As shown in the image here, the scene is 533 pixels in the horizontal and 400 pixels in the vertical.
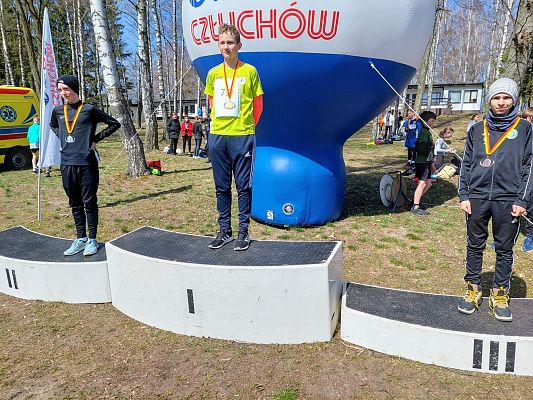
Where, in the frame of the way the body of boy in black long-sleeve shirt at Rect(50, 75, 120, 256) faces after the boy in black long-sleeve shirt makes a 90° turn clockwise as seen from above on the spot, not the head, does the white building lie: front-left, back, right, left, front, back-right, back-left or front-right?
right

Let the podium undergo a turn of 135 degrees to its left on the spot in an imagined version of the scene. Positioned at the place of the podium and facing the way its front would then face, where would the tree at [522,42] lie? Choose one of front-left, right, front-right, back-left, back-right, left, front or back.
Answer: front-left

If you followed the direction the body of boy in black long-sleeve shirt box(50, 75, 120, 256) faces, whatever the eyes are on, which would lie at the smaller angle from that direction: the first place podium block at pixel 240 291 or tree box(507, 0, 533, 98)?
the first place podium block

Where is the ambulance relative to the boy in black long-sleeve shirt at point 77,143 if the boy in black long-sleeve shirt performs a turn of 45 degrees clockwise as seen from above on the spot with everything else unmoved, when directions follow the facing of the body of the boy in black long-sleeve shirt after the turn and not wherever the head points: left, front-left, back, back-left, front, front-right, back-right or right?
right

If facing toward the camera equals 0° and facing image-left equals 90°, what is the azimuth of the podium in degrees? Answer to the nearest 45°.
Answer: approximately 0°

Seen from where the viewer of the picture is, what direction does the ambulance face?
facing to the left of the viewer

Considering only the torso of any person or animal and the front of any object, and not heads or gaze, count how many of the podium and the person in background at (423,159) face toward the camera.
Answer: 1

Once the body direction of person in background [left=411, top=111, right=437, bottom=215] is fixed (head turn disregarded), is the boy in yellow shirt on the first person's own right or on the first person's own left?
on the first person's own right

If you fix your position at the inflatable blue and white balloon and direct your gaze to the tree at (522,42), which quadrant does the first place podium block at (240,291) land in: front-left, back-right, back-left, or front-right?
back-right

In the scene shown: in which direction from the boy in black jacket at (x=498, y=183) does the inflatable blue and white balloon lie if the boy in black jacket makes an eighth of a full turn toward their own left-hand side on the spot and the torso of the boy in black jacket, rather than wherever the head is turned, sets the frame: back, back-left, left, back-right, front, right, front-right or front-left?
back
